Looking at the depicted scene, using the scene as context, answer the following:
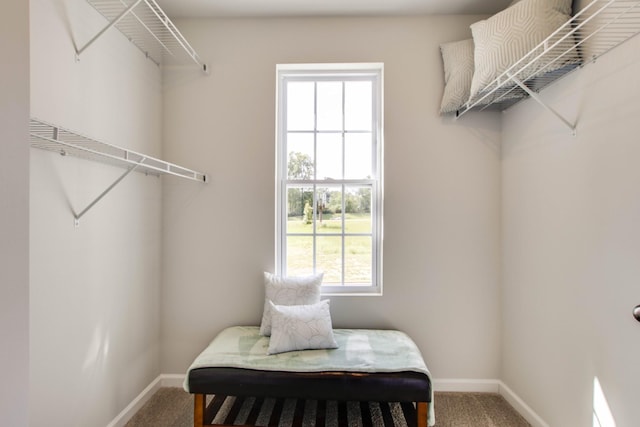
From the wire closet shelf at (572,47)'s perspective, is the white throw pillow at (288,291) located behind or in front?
in front

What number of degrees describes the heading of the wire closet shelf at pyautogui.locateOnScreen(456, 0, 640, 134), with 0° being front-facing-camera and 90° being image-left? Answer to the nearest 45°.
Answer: approximately 90°

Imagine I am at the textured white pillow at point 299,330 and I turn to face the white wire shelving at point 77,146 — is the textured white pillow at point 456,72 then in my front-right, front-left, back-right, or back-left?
back-left

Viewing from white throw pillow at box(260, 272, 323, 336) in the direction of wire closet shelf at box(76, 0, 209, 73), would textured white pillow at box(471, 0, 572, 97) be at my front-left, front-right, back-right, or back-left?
back-left

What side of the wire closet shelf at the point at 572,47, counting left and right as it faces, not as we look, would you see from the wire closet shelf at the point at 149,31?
front

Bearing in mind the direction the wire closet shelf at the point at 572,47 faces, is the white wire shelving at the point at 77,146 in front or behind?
in front
